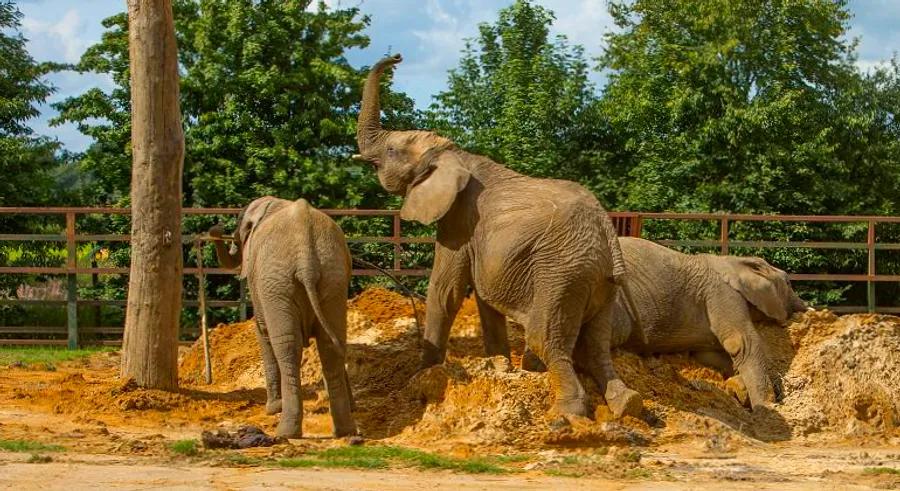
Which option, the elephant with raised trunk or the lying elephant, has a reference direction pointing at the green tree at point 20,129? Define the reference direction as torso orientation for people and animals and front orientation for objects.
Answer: the elephant with raised trunk

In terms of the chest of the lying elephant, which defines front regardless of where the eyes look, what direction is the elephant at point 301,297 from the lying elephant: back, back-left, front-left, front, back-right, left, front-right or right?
back-right

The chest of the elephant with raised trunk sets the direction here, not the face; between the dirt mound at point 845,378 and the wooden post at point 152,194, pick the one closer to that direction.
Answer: the wooden post

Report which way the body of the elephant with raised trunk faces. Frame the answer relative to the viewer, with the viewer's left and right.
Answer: facing away from the viewer and to the left of the viewer

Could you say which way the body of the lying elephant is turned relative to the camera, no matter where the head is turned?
to the viewer's right

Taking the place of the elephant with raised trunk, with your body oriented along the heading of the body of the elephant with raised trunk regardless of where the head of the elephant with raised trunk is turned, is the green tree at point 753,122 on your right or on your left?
on your right

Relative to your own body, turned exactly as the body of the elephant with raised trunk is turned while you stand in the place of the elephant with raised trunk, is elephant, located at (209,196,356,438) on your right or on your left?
on your left
